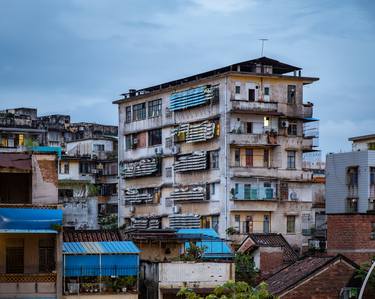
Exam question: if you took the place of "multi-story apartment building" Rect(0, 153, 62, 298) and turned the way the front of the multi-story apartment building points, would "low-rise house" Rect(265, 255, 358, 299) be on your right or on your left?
on your left

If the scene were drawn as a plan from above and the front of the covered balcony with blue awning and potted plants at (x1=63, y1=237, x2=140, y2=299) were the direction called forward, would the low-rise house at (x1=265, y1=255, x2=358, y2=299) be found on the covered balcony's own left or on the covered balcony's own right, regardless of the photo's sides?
on the covered balcony's own left

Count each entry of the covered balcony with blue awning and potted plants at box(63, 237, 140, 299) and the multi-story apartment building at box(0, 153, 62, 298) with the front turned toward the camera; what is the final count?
2

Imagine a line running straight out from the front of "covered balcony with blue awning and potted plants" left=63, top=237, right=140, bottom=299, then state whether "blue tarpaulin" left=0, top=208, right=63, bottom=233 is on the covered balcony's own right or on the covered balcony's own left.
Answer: on the covered balcony's own right

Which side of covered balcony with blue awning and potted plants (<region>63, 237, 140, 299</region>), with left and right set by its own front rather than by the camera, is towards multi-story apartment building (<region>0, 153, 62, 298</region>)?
right

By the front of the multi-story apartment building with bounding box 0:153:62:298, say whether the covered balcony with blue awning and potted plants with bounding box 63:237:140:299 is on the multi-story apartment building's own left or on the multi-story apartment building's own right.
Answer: on the multi-story apartment building's own left

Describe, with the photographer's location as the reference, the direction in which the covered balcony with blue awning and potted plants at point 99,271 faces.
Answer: facing the viewer
